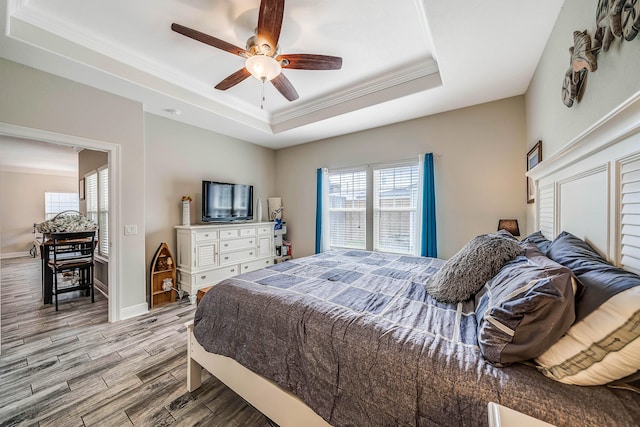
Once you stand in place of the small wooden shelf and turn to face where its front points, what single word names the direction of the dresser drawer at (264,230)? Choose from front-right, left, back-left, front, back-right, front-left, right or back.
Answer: front-left

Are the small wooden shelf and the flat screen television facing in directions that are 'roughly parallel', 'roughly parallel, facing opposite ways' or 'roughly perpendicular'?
roughly parallel

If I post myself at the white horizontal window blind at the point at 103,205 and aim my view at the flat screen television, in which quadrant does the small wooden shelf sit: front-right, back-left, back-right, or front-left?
front-right

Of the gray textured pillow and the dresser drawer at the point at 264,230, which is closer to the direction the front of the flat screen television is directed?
the gray textured pillow

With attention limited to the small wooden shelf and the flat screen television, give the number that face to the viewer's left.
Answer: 0

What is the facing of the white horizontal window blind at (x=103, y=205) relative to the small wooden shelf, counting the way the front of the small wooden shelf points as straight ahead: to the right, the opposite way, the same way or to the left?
to the right

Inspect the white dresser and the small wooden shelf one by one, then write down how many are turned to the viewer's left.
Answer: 0

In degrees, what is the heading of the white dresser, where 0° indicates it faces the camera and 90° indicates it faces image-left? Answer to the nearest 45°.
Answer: approximately 315°

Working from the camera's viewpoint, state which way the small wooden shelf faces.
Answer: facing the viewer and to the right of the viewer

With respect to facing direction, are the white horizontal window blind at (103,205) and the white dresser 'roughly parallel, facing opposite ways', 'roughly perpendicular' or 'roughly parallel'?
roughly perpendicular

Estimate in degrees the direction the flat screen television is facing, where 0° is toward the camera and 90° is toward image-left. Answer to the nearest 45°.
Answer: approximately 315°

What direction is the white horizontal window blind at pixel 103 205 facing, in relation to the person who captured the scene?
facing the viewer and to the left of the viewer
